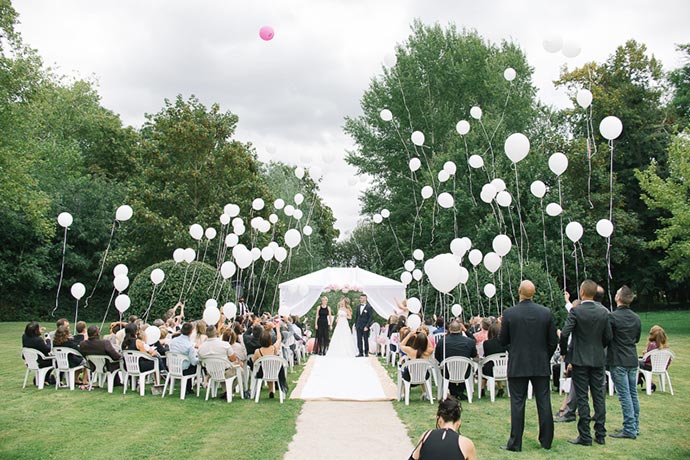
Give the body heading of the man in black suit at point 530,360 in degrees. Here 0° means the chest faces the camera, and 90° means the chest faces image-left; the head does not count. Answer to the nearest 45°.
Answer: approximately 180°

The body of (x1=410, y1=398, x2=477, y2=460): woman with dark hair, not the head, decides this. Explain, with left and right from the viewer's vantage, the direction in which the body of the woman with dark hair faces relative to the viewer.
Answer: facing away from the viewer

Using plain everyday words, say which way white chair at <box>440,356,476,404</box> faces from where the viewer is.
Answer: facing away from the viewer

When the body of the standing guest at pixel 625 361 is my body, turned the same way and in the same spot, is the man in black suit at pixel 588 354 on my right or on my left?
on my left

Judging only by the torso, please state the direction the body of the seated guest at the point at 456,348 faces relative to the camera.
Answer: away from the camera

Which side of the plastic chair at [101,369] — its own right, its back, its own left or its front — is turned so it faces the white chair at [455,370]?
right

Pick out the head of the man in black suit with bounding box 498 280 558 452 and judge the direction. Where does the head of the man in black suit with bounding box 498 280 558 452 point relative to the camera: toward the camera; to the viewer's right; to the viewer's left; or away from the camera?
away from the camera

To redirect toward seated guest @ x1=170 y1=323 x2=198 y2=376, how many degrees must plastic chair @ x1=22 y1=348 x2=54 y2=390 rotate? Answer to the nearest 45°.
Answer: approximately 90° to its right

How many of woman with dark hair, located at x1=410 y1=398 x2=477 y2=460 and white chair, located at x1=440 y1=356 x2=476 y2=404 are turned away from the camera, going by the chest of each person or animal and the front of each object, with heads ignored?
2

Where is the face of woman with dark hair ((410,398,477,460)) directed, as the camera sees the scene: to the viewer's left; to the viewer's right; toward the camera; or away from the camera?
away from the camera
